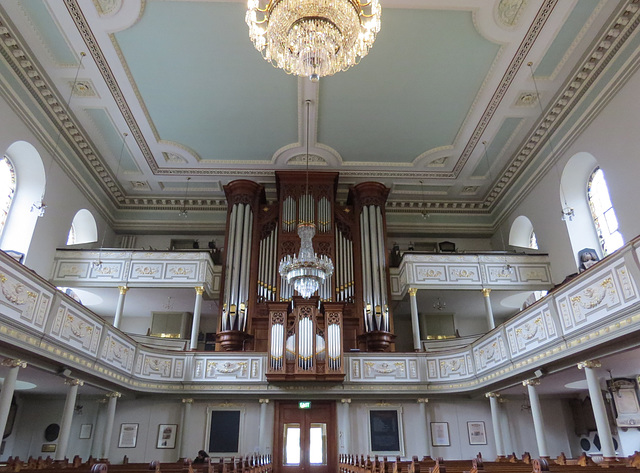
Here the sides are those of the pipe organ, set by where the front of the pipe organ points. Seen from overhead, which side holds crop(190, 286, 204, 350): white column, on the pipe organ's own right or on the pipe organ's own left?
on the pipe organ's own right

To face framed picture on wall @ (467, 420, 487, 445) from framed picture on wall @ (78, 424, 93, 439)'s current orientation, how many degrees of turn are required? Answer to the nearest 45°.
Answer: approximately 45° to its left

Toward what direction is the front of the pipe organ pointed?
toward the camera

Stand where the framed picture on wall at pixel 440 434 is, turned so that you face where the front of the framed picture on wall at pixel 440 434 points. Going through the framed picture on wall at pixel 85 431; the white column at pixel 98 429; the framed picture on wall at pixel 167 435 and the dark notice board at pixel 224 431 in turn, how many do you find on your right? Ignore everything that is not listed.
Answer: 4

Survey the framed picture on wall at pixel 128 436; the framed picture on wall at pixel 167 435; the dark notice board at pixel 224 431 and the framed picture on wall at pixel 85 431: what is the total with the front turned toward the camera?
4

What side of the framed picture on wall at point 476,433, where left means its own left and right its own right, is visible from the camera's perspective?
front

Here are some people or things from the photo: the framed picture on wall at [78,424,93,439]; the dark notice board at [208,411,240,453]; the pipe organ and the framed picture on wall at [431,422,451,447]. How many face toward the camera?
4

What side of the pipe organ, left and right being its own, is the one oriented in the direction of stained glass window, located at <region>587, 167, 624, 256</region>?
left

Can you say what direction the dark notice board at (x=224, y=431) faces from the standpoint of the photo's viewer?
facing the viewer

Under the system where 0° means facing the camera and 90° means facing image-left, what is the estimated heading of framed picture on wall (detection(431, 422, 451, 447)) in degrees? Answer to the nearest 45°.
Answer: approximately 0°

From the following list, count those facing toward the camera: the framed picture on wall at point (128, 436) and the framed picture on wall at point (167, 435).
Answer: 2
